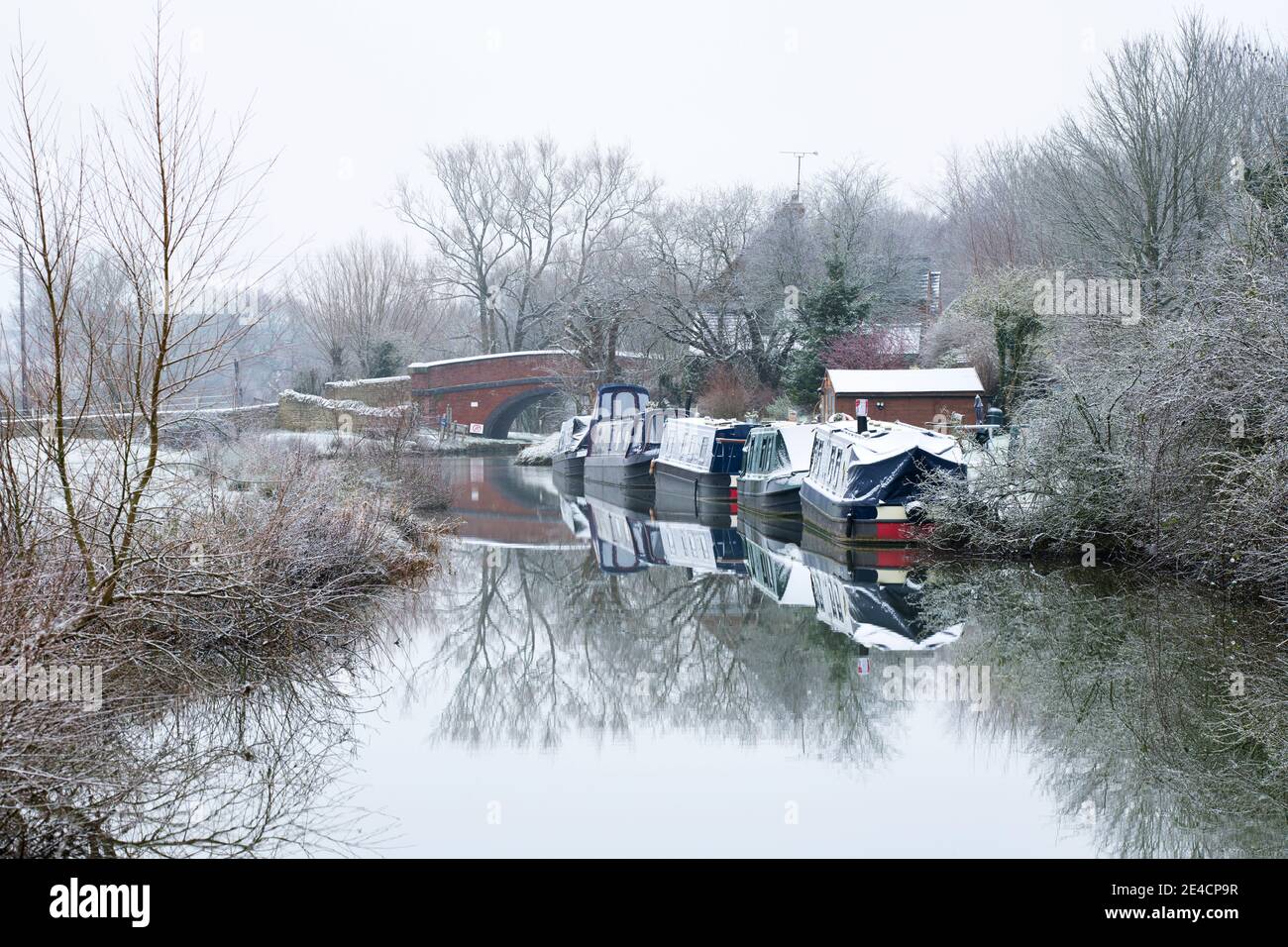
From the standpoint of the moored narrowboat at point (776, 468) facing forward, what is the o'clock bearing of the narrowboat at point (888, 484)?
The narrowboat is roughly at 1 o'clock from the moored narrowboat.

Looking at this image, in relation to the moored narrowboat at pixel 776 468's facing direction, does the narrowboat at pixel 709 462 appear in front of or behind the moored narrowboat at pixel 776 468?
behind

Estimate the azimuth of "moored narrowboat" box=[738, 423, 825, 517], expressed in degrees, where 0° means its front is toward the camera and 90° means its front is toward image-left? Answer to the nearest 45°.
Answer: approximately 315°

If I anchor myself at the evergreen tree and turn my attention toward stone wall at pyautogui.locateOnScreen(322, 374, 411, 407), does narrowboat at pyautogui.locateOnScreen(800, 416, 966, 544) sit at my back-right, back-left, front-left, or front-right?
back-left

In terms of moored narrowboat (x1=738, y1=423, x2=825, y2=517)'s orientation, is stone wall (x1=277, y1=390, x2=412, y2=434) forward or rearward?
rearward

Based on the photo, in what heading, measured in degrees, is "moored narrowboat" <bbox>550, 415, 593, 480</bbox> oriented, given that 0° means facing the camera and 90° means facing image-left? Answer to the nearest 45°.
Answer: approximately 315°

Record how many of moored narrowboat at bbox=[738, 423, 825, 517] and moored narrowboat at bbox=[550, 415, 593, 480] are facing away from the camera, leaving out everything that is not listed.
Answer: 0

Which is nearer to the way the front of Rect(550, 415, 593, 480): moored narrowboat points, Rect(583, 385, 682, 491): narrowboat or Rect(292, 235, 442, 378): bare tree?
the narrowboat
